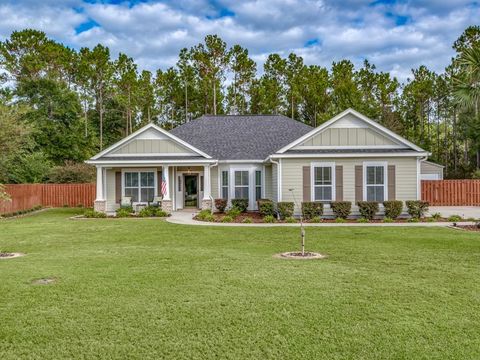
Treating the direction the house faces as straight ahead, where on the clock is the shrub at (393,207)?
The shrub is roughly at 10 o'clock from the house.

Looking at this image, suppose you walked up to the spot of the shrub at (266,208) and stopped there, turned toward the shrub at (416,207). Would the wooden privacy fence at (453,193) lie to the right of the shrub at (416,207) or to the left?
left

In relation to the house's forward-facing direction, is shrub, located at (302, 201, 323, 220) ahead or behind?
ahead

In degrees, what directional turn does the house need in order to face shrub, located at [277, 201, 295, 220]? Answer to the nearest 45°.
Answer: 0° — it already faces it

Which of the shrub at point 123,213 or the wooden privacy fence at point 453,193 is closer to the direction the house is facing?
the shrub

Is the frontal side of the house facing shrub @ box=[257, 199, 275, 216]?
yes

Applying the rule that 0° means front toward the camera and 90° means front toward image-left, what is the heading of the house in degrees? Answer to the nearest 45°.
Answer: approximately 0°

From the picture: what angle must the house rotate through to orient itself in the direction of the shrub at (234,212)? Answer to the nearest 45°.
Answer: approximately 45° to its right
